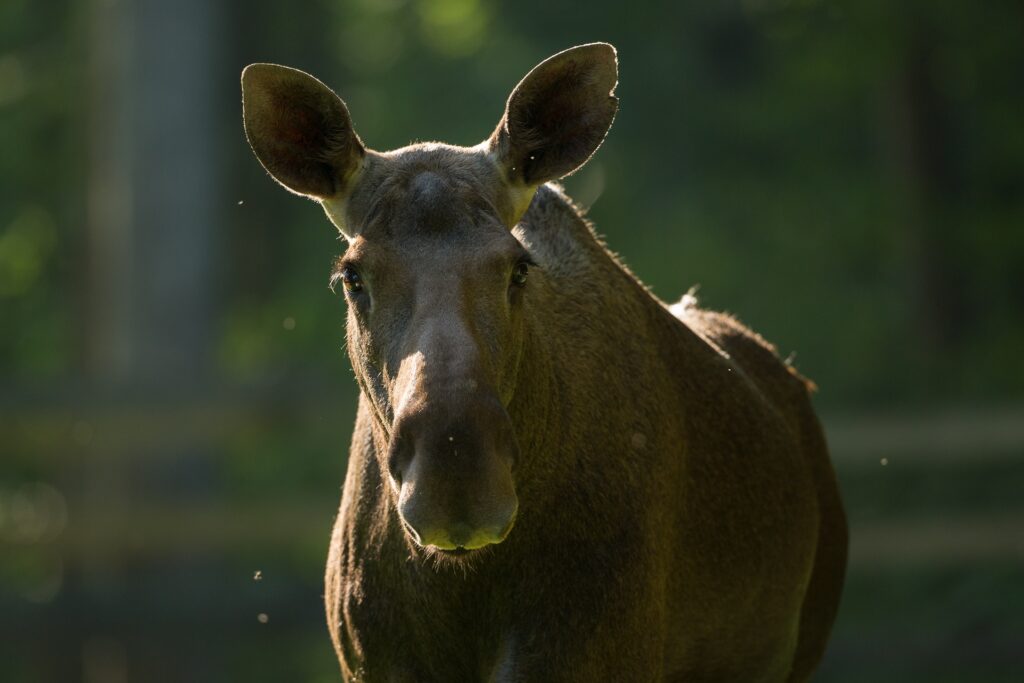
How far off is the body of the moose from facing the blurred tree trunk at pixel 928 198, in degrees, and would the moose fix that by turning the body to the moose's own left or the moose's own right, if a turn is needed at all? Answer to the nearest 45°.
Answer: approximately 135° to the moose's own right

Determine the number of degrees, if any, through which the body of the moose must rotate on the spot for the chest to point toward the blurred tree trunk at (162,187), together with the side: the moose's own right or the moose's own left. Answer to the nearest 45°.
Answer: approximately 135° to the moose's own right

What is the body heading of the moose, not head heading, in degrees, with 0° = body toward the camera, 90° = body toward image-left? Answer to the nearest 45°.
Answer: approximately 45°
